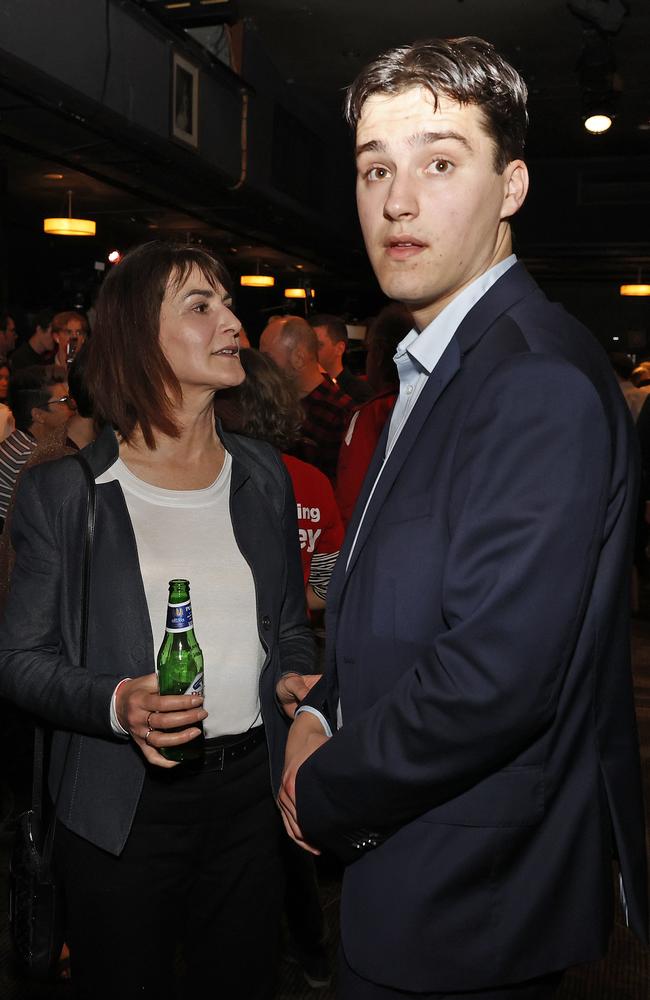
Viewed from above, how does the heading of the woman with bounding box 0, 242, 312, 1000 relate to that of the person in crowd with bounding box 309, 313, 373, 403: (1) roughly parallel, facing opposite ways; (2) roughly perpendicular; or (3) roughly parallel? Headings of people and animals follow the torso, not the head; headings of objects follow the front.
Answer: roughly perpendicular

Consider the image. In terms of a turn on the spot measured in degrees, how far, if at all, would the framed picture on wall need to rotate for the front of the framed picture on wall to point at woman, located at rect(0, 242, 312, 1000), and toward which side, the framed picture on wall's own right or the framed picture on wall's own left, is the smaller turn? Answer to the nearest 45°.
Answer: approximately 45° to the framed picture on wall's own right

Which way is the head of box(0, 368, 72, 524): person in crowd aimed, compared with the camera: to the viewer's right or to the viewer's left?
to the viewer's right

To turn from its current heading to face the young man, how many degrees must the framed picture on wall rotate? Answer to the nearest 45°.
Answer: approximately 45° to its right

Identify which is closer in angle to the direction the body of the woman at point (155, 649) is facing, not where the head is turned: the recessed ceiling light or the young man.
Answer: the young man

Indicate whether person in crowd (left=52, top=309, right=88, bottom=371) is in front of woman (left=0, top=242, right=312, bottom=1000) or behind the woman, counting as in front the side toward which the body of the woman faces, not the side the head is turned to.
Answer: behind

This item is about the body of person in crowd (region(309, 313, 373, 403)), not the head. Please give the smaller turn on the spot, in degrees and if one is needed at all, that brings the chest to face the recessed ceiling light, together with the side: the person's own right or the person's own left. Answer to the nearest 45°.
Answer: approximately 180°

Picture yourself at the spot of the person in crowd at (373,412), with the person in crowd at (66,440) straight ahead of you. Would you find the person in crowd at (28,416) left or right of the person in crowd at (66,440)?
right

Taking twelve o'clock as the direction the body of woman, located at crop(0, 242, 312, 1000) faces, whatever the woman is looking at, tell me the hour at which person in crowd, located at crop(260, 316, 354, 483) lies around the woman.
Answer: The person in crowd is roughly at 8 o'clock from the woman.

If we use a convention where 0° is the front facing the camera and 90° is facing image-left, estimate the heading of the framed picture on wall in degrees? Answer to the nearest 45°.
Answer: approximately 315°

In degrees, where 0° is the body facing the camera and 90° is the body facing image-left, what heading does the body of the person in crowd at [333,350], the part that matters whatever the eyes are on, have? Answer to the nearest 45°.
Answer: approximately 45°

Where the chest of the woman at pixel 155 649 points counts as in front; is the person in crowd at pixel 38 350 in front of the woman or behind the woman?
behind
